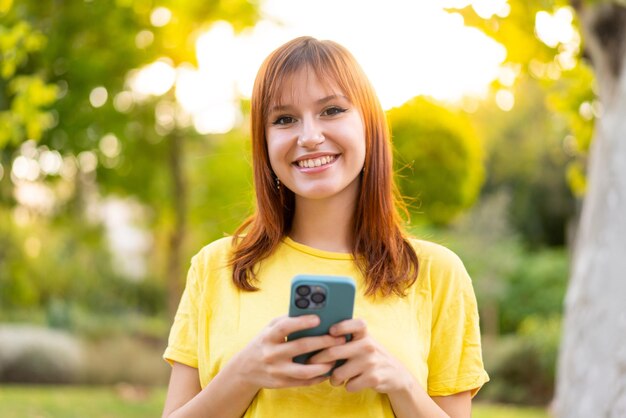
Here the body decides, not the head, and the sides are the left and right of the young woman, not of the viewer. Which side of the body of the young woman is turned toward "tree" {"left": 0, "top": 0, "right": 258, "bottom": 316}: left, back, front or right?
back

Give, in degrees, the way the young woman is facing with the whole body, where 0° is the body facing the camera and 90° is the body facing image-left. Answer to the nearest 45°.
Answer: approximately 0°

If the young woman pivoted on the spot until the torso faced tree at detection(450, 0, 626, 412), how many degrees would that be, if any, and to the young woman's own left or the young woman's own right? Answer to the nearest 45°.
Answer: approximately 135° to the young woman's own left
